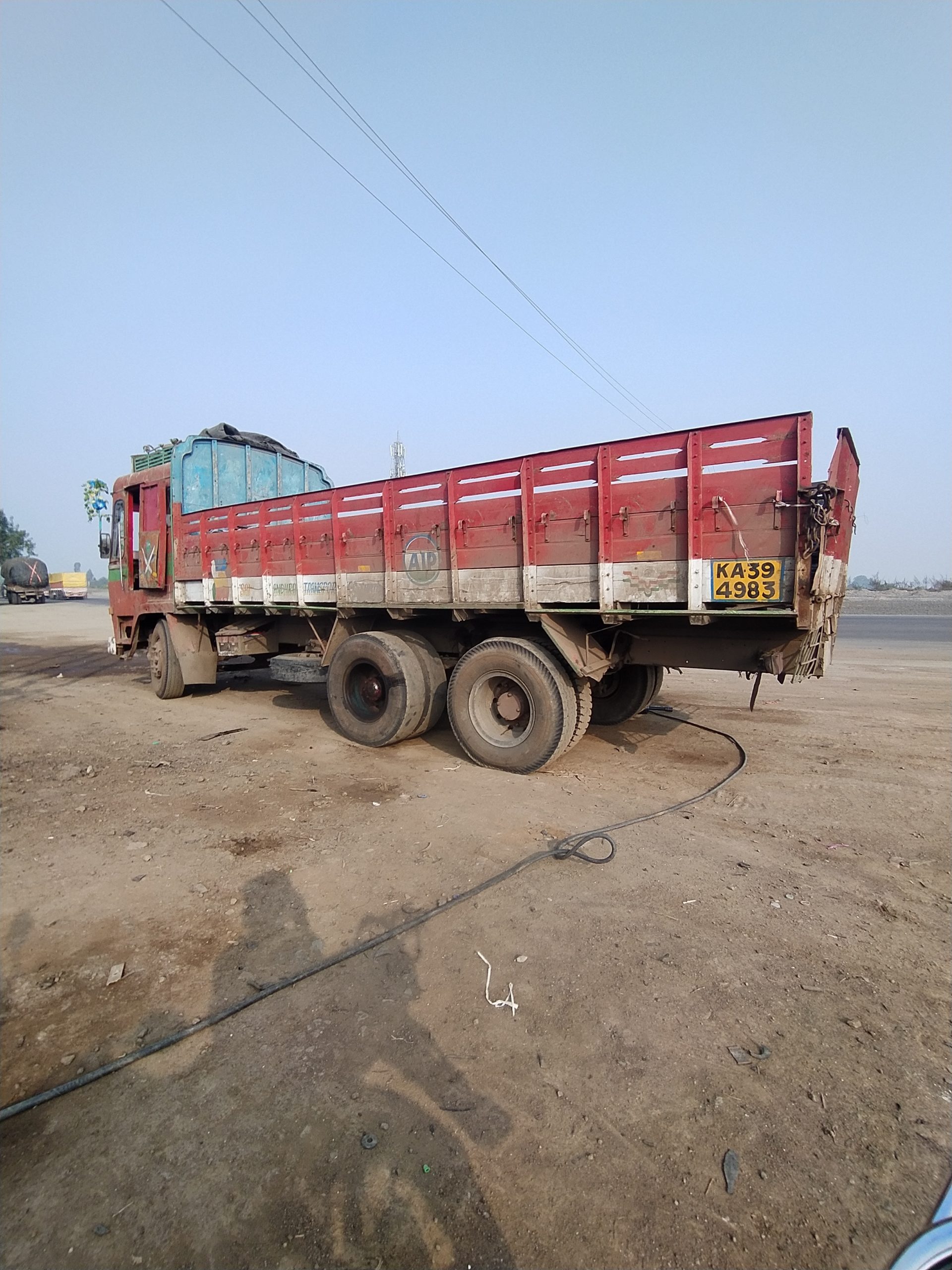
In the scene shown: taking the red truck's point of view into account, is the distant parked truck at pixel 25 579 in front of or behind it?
in front

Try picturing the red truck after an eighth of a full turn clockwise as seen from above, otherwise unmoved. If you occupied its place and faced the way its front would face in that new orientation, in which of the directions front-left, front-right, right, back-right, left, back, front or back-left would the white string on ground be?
back

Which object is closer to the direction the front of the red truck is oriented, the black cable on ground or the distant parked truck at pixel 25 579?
the distant parked truck

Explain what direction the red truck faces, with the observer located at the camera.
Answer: facing away from the viewer and to the left of the viewer
